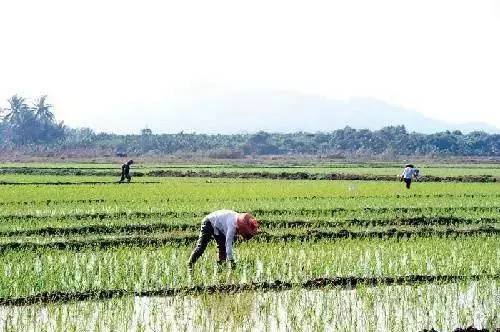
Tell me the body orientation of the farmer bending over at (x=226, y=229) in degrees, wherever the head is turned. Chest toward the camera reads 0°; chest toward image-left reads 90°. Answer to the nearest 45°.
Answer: approximately 270°
